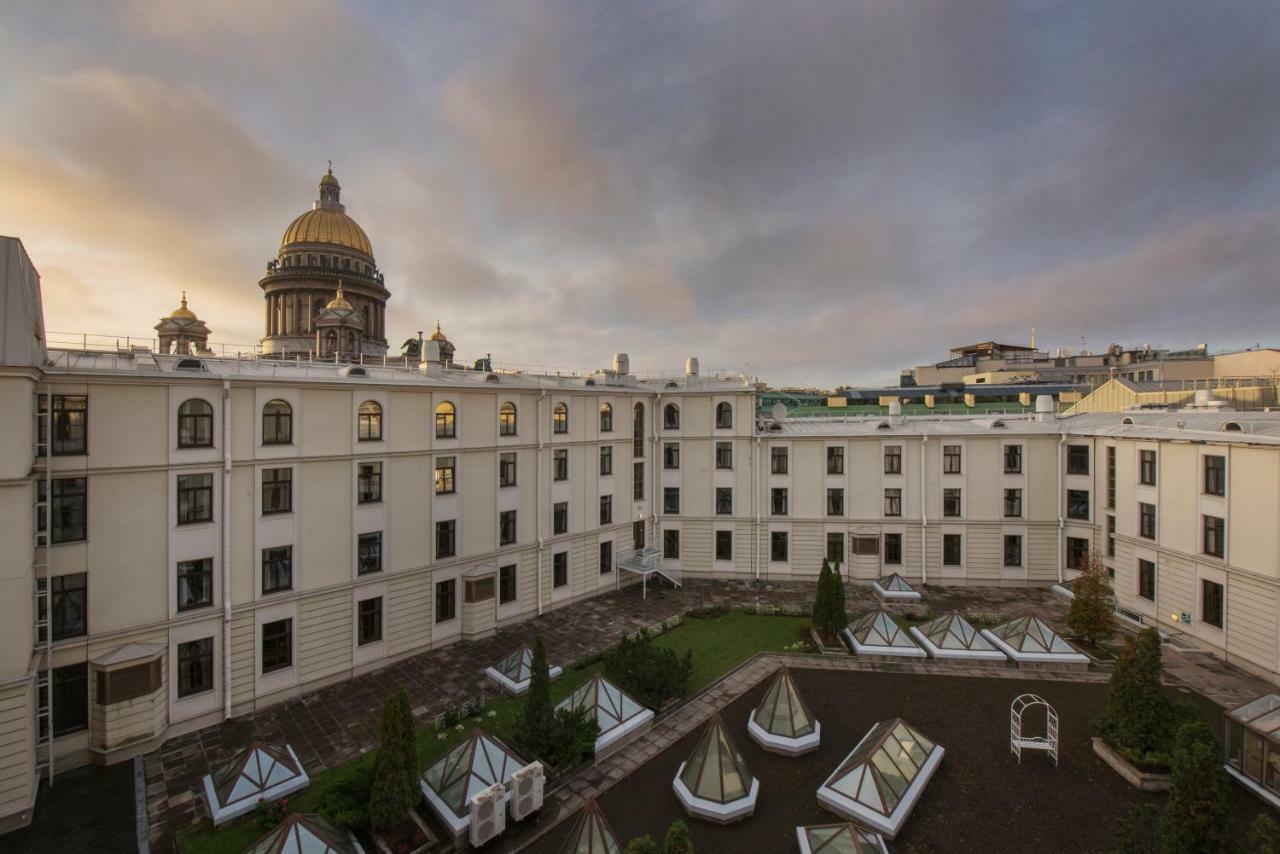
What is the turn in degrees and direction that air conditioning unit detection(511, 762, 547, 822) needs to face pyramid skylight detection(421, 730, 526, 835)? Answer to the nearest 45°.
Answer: approximately 135° to its right

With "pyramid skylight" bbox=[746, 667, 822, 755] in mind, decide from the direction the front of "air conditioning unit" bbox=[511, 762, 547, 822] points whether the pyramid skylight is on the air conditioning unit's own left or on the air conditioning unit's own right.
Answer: on the air conditioning unit's own left

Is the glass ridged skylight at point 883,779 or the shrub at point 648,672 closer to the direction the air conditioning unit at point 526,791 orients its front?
the glass ridged skylight

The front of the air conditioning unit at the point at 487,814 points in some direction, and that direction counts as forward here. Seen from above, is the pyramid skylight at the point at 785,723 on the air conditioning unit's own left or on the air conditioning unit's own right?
on the air conditioning unit's own left

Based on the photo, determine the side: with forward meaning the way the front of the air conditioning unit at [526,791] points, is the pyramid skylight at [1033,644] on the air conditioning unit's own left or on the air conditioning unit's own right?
on the air conditioning unit's own left
